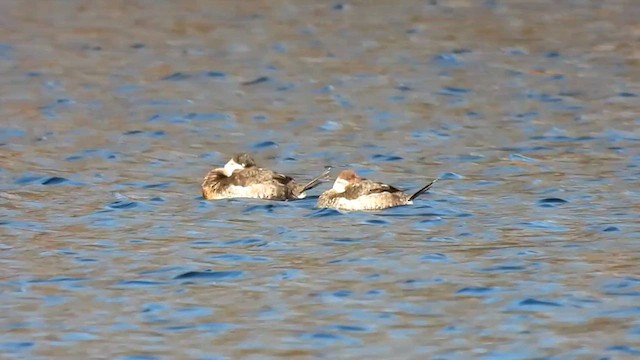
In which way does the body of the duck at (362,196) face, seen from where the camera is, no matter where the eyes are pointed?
to the viewer's left

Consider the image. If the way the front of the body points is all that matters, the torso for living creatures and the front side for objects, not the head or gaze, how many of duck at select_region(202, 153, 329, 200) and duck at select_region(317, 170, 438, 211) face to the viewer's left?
2

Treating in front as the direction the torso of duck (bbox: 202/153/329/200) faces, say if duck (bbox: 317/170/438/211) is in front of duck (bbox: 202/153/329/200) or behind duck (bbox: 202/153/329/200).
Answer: behind

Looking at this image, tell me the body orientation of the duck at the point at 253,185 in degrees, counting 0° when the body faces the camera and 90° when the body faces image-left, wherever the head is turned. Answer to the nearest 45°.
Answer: approximately 90°
